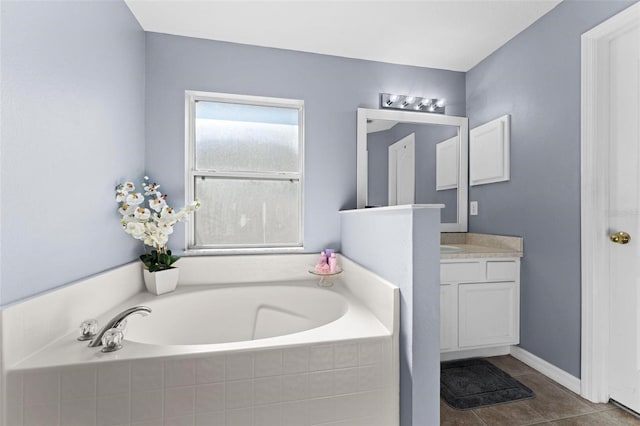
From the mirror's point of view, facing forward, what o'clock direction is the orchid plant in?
The orchid plant is roughly at 3 o'clock from the mirror.

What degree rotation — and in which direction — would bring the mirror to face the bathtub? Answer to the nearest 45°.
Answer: approximately 90° to its right

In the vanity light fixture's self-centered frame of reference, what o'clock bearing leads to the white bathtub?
The white bathtub is roughly at 2 o'clock from the vanity light fixture.

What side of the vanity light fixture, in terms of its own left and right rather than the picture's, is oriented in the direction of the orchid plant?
right

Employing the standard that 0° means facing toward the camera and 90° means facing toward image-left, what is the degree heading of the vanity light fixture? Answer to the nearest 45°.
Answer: approximately 315°

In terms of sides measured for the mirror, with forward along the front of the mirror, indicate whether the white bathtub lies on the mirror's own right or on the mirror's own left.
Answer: on the mirror's own right

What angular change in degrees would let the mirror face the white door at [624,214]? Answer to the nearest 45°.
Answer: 0° — it already faces it
